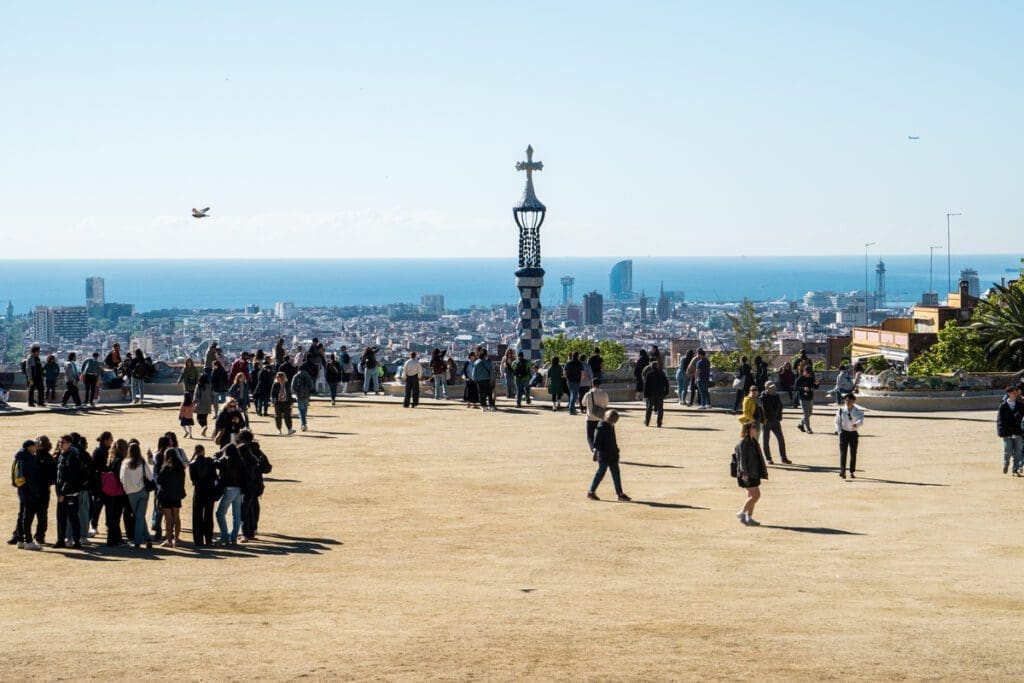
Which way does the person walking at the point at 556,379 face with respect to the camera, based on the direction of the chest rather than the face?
away from the camera

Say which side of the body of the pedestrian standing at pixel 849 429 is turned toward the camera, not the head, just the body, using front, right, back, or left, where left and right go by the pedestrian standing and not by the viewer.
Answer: front

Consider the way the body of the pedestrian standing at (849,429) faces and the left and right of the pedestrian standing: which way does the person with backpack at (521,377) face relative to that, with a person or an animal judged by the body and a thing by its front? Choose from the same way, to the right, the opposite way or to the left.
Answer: the opposite way

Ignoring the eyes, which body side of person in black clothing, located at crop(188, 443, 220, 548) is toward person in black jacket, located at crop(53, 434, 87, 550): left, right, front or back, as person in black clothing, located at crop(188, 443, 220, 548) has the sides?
left

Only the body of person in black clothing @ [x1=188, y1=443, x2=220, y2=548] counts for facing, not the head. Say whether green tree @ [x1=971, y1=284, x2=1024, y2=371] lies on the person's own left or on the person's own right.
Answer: on the person's own right

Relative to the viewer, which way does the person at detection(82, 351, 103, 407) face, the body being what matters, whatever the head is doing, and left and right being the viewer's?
facing away from the viewer

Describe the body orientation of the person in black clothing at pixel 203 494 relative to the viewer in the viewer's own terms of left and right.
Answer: facing away from the viewer

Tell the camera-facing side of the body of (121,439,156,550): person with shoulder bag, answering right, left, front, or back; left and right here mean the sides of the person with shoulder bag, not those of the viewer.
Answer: back

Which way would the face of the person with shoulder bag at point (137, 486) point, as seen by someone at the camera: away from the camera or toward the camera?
away from the camera

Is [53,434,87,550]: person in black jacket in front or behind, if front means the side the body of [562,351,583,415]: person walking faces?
behind

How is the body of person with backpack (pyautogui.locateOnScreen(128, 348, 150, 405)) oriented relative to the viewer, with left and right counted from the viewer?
facing away from the viewer

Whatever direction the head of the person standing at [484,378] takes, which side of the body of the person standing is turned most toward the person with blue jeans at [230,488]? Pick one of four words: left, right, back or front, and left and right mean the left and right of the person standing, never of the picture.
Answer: back

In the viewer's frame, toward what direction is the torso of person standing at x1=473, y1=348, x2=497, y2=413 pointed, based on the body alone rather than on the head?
away from the camera
